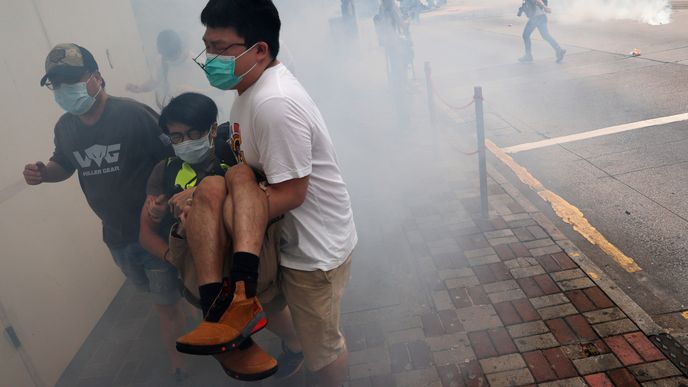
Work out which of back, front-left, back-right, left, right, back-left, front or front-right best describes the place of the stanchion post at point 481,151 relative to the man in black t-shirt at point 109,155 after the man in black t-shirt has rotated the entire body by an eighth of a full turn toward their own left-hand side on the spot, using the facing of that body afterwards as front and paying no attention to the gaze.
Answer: left

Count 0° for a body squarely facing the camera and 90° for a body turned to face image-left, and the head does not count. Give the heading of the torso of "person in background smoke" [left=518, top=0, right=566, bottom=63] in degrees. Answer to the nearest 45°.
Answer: approximately 90°

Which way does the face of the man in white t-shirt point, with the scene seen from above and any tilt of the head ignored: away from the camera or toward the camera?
toward the camera

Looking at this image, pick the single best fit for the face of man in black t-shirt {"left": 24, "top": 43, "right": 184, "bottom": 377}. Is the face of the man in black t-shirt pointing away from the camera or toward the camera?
toward the camera

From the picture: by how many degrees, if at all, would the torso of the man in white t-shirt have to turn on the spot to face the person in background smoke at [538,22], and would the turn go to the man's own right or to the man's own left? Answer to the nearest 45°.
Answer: approximately 135° to the man's own right

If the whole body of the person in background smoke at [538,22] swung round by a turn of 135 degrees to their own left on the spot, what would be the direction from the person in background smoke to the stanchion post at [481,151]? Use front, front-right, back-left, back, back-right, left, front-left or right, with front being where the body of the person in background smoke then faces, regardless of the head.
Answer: front-right

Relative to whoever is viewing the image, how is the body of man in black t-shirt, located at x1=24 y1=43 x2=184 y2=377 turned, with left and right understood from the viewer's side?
facing the viewer and to the left of the viewer

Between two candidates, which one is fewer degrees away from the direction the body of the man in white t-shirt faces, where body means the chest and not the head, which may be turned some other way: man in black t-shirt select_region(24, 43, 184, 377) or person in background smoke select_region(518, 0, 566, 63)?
the man in black t-shirt
